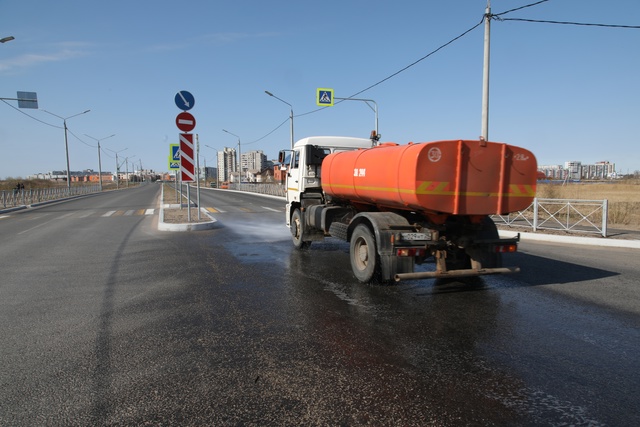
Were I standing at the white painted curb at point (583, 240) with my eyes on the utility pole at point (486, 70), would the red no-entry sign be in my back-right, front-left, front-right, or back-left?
front-left

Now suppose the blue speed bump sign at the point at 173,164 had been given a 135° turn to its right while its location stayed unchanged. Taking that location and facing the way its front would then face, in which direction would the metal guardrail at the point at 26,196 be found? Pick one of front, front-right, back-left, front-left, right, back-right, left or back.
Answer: front

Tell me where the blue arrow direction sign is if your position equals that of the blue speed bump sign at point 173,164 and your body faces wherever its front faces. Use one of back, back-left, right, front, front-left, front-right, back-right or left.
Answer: front

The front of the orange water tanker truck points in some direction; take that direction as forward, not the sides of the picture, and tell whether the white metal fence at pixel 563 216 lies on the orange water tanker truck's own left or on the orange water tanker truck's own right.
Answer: on the orange water tanker truck's own right

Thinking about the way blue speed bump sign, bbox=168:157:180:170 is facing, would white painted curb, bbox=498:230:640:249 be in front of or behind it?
in front

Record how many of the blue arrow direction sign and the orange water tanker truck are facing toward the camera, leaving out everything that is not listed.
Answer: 1

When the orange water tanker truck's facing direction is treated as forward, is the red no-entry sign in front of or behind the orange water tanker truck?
in front

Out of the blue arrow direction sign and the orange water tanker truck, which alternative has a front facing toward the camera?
the blue arrow direction sign

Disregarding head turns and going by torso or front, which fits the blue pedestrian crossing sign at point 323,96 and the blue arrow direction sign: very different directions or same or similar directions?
same or similar directions

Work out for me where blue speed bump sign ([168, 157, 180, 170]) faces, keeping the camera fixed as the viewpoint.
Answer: facing the viewer

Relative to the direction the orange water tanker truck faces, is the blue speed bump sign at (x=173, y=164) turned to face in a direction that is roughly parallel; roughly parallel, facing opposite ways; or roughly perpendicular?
roughly parallel, facing opposite ways

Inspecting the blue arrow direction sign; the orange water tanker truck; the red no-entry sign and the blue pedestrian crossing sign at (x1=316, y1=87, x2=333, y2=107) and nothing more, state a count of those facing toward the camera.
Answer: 3

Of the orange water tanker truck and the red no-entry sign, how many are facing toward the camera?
1

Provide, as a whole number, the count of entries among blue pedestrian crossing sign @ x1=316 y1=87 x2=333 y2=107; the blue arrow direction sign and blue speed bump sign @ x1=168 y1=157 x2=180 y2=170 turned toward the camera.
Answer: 3

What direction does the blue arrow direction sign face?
toward the camera

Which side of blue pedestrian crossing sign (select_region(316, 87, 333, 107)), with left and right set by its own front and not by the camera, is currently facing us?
front

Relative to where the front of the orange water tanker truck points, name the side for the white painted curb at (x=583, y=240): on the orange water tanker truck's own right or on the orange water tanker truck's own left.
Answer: on the orange water tanker truck's own right

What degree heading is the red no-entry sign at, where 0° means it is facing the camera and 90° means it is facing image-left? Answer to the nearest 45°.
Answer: approximately 0°

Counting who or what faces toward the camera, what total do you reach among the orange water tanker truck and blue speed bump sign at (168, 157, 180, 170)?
1
